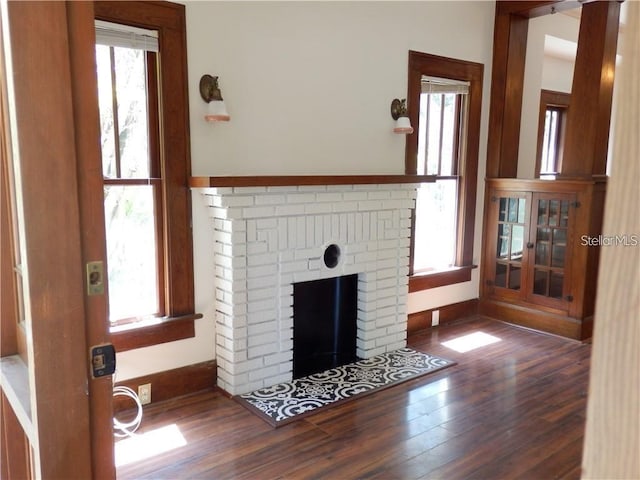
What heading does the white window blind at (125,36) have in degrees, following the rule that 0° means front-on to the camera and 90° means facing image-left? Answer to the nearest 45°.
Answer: approximately 315°

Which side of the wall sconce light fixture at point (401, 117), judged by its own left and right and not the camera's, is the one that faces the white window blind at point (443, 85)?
left

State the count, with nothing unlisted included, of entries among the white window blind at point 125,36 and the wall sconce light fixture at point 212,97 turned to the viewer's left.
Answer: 0

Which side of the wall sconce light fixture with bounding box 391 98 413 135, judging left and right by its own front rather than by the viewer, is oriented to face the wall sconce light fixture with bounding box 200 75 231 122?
right

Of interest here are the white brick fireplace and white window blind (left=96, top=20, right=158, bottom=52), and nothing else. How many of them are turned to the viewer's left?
0

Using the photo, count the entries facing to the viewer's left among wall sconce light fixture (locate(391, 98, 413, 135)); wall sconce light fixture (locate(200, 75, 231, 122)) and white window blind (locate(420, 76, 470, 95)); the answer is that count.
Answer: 0

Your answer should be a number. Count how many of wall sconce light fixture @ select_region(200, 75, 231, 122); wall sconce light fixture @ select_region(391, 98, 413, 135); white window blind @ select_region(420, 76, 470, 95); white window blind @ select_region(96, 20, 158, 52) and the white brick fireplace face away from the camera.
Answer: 0

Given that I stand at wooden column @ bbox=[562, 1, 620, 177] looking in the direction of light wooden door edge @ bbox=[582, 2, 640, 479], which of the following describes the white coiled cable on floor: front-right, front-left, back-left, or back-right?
front-right

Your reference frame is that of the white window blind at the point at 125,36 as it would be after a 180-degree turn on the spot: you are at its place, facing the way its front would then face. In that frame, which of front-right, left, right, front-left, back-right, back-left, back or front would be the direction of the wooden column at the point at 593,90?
back-right

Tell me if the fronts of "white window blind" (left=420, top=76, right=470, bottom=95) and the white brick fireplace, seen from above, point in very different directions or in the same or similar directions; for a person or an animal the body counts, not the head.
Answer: same or similar directions

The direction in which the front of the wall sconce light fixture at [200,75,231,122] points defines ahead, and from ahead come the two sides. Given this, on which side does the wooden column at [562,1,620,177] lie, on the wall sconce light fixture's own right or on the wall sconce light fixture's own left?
on the wall sconce light fixture's own left

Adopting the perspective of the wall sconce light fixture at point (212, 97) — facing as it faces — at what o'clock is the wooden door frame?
The wooden door frame is roughly at 2 o'clock from the wall sconce light fixture.

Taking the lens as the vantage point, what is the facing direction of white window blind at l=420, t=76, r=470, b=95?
facing the viewer and to the right of the viewer
